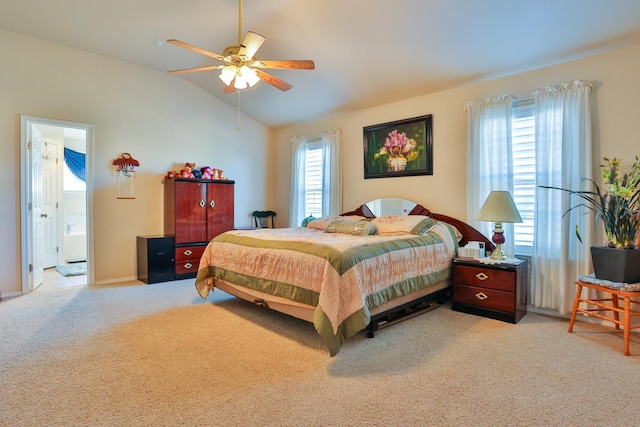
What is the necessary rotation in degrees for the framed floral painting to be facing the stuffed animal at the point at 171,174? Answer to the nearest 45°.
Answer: approximately 45° to its right

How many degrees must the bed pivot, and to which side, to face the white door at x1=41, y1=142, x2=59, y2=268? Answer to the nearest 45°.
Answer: approximately 90° to its right

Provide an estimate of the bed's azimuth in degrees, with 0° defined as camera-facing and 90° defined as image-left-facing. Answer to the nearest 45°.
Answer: approximately 45°

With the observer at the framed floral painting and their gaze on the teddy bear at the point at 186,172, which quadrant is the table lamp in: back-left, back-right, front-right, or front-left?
back-left

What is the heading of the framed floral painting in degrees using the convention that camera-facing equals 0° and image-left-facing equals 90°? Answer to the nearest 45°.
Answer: approximately 45°

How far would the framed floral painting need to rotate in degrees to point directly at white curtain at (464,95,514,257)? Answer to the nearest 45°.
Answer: approximately 90° to its left

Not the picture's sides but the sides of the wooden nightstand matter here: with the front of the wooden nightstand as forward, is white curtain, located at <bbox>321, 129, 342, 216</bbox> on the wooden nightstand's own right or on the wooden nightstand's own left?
on the wooden nightstand's own right
